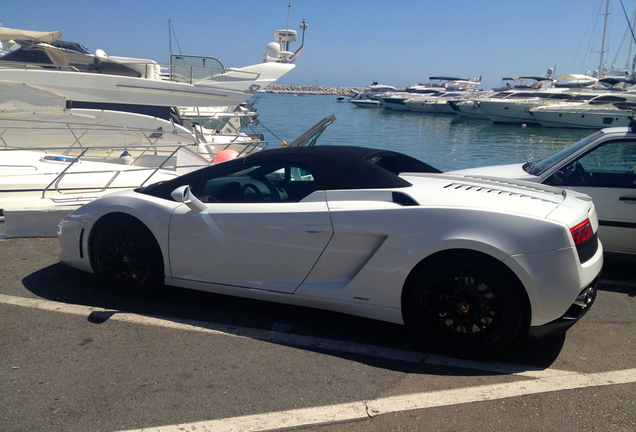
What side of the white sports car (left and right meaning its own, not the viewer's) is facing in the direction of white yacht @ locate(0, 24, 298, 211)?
front

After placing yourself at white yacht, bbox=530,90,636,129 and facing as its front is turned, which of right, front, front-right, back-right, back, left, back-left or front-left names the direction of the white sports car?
left

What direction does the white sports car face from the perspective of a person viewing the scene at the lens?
facing away from the viewer and to the left of the viewer

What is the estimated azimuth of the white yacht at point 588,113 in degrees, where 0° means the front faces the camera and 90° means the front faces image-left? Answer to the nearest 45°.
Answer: approximately 90°

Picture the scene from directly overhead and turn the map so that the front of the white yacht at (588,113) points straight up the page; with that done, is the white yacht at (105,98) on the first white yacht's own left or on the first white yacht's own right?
on the first white yacht's own left

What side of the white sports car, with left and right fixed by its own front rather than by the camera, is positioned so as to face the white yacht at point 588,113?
right
